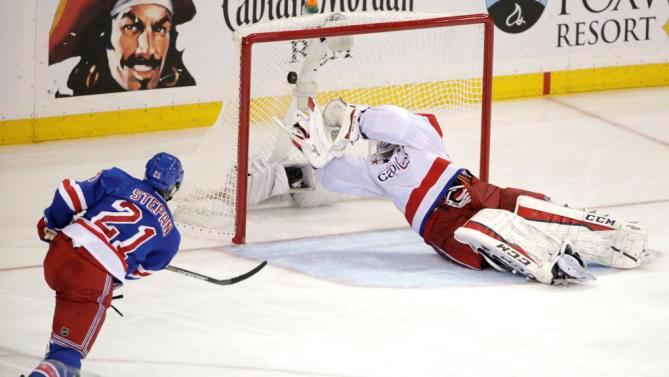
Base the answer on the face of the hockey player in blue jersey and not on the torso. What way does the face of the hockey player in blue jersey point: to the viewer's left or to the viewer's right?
to the viewer's right

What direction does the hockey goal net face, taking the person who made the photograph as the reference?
facing the viewer and to the right of the viewer

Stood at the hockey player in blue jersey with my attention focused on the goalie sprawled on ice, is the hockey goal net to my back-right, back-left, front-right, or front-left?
front-left

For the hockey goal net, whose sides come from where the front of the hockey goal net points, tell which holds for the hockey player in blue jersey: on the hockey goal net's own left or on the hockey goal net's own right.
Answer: on the hockey goal net's own right
